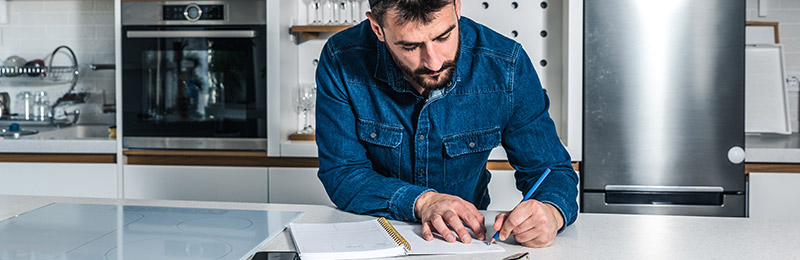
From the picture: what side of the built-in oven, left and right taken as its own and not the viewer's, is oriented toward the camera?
front

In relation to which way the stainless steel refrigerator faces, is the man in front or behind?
in front

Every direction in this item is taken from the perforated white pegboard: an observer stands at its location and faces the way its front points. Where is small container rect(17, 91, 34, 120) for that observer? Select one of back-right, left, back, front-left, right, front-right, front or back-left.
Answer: right

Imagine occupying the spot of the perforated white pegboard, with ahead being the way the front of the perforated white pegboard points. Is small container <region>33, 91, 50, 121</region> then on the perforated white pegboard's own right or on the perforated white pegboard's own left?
on the perforated white pegboard's own right

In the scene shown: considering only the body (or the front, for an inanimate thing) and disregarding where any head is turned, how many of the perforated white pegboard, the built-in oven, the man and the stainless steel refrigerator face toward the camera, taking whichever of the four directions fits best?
4

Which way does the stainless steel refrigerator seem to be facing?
toward the camera

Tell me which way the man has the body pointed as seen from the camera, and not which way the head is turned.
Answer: toward the camera

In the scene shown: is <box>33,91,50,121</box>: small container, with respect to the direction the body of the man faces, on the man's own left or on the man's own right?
on the man's own right

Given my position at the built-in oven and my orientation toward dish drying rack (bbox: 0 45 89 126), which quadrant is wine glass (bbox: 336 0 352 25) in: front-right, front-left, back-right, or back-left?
back-right

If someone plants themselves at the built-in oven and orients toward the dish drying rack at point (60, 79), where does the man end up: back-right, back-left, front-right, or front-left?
back-left

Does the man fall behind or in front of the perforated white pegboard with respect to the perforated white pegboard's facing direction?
in front

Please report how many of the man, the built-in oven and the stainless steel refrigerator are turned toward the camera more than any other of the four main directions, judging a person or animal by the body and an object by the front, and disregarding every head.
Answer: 3

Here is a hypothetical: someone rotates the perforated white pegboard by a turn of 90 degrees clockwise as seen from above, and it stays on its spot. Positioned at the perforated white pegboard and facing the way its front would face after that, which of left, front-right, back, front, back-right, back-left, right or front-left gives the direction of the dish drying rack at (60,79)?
front
